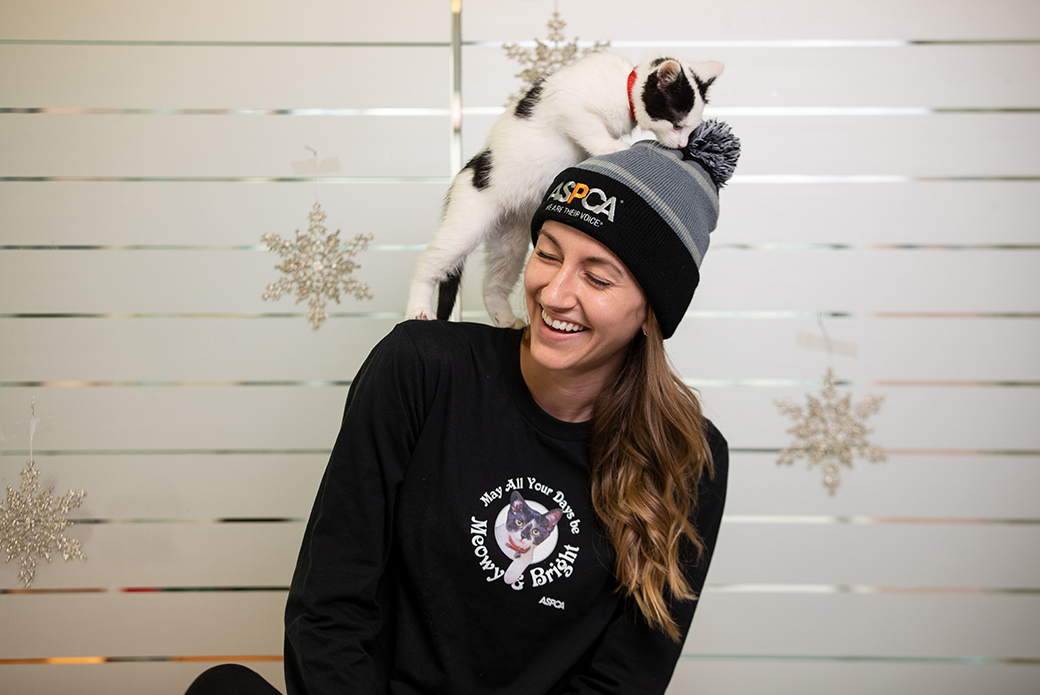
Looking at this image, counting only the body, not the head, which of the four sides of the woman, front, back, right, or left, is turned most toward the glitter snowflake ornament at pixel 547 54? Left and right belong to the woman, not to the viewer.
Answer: back

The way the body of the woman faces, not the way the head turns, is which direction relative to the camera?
toward the camera

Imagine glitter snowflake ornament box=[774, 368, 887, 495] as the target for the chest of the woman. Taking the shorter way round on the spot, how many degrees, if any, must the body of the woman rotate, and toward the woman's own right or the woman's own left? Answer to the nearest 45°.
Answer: approximately 135° to the woman's own left

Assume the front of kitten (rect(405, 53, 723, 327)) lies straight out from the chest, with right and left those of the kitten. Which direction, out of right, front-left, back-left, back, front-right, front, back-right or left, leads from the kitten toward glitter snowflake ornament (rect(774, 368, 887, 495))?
front-left

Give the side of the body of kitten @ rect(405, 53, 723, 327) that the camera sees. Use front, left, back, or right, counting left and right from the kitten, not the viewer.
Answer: right

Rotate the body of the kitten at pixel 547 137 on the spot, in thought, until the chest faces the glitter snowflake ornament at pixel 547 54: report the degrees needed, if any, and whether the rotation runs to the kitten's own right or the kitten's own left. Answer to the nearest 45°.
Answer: approximately 90° to the kitten's own left

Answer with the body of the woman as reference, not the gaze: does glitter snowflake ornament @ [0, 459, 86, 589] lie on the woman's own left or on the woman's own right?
on the woman's own right

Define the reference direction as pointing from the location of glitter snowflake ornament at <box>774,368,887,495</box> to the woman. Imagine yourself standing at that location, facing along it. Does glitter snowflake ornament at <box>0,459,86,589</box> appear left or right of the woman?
right

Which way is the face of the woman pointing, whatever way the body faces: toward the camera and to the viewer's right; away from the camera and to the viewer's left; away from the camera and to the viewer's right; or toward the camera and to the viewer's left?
toward the camera and to the viewer's left
